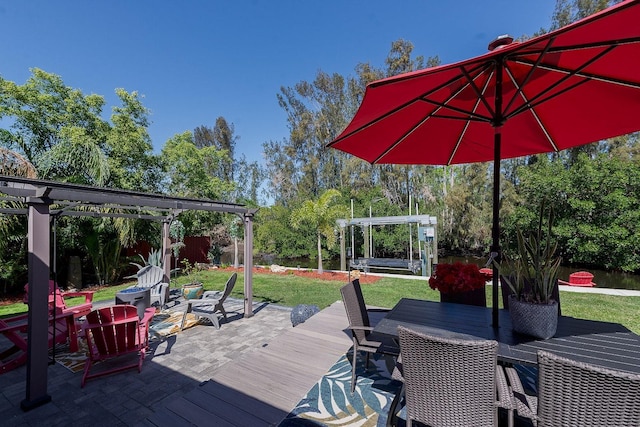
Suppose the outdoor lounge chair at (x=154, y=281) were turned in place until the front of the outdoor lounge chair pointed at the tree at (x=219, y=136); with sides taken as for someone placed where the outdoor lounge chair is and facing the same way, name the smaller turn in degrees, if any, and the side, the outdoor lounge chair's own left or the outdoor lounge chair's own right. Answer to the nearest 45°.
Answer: approximately 135° to the outdoor lounge chair's own right

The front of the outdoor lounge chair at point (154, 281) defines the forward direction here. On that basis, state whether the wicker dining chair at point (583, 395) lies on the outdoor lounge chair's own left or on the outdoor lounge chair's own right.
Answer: on the outdoor lounge chair's own left

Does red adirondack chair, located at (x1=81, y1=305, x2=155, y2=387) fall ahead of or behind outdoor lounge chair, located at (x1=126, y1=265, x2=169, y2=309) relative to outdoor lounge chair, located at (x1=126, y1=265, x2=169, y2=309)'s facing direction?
ahead

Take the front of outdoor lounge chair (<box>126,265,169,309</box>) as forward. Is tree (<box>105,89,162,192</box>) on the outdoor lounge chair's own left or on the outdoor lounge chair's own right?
on the outdoor lounge chair's own right

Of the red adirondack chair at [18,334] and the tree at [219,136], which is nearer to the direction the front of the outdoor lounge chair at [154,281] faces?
the red adirondack chair

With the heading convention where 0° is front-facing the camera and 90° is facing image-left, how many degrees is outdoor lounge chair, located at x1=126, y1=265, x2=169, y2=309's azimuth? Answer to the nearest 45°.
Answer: approximately 45°

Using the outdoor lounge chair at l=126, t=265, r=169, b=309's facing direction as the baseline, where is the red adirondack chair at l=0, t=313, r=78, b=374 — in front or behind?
in front

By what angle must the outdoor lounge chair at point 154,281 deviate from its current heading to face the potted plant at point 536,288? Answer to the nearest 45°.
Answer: approximately 45° to its left

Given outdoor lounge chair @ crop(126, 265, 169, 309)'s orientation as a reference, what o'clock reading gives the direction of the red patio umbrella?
The red patio umbrella is roughly at 10 o'clock from the outdoor lounge chair.
